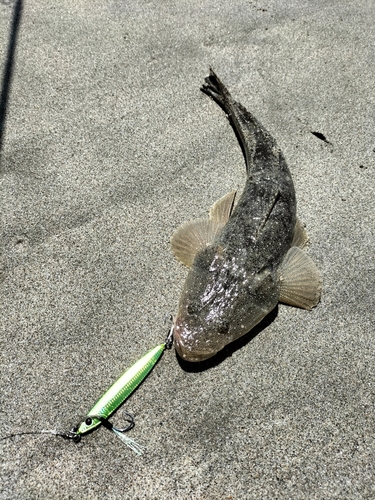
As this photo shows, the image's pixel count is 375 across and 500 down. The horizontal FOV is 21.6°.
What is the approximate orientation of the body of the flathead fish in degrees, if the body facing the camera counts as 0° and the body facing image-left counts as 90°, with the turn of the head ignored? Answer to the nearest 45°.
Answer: approximately 45°
